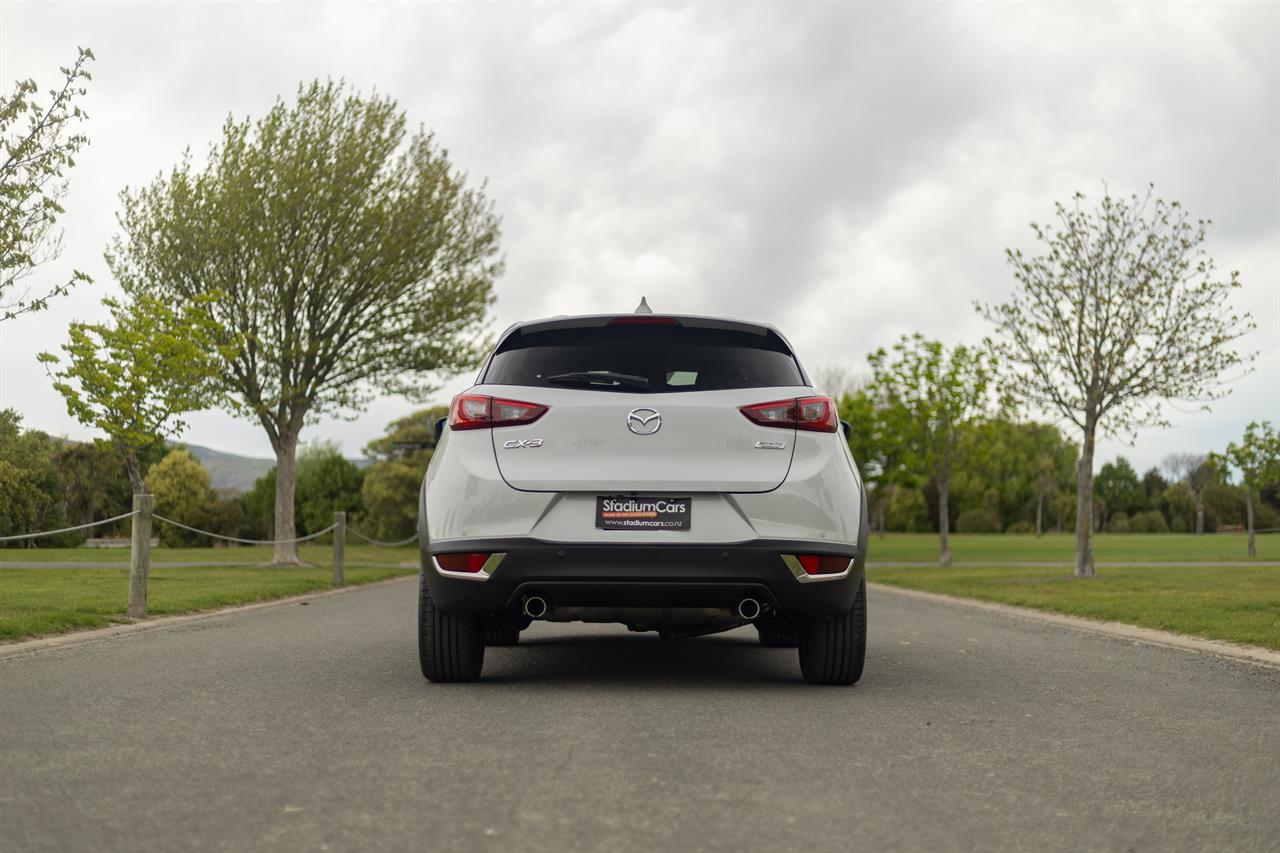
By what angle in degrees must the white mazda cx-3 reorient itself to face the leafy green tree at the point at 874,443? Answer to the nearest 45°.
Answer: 0° — it already faces it

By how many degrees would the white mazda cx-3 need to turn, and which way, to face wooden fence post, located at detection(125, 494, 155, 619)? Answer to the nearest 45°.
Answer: approximately 45° to its left

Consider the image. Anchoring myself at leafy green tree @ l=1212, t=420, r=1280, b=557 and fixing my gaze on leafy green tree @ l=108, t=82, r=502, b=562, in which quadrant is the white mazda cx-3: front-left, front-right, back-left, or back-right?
front-left

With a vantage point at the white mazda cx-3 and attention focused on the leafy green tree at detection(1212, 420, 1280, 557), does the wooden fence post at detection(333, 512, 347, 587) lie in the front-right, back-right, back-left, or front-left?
front-left

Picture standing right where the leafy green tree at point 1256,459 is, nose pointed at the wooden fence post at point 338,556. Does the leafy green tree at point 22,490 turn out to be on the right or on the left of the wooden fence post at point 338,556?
right

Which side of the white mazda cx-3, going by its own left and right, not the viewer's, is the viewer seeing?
back

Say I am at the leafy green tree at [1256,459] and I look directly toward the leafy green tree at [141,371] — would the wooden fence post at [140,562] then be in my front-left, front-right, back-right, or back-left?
front-left

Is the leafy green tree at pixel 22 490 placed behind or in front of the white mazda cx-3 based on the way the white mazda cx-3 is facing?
in front

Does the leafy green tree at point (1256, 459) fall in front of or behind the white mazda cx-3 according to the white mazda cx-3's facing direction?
in front
